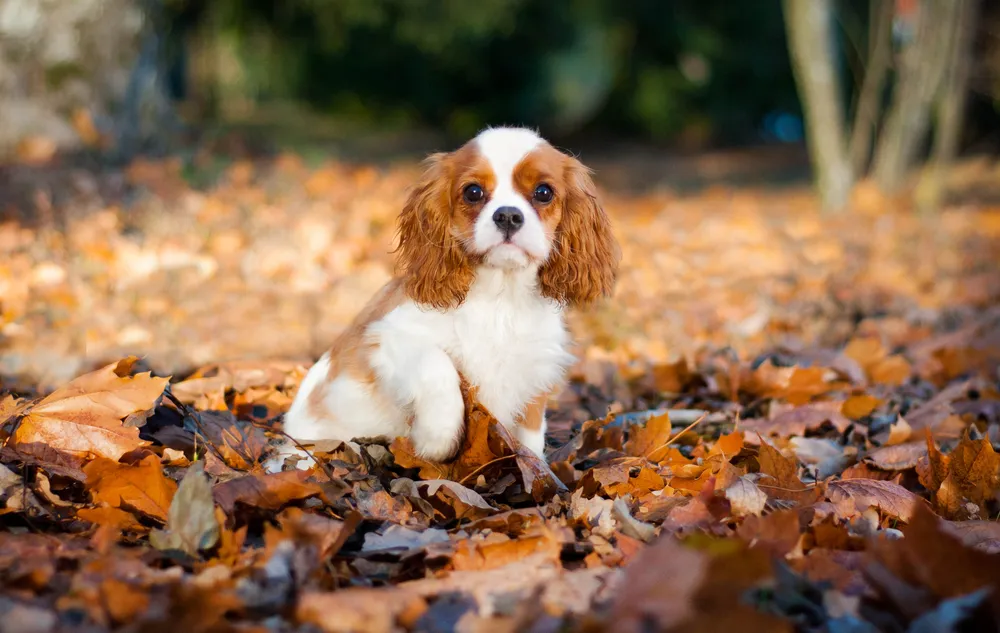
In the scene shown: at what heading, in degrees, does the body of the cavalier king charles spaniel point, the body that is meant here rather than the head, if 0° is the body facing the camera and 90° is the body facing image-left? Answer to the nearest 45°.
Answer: approximately 315°

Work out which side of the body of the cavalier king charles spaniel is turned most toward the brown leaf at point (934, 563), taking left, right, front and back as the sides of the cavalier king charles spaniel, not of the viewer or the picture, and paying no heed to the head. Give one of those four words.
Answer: front

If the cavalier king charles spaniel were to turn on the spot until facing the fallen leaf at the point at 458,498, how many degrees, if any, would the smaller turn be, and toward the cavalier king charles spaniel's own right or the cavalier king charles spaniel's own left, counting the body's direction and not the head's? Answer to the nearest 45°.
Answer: approximately 45° to the cavalier king charles spaniel's own right

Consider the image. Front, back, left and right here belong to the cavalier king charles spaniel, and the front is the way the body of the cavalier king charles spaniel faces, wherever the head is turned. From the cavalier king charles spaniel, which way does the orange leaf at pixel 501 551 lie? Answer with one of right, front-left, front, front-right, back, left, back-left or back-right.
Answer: front-right

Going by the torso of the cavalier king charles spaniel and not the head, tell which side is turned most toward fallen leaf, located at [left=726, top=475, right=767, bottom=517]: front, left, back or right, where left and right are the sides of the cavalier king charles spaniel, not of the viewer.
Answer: front

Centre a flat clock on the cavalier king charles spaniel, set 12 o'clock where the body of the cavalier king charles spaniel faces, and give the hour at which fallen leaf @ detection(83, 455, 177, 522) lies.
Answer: The fallen leaf is roughly at 3 o'clock from the cavalier king charles spaniel.

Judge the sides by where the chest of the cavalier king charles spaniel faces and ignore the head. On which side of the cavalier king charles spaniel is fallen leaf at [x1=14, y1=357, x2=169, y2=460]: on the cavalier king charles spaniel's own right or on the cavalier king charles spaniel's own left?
on the cavalier king charles spaniel's own right

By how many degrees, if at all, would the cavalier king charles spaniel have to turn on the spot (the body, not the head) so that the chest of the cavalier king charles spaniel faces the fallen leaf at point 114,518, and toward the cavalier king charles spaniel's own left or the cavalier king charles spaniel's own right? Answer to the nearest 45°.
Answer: approximately 90° to the cavalier king charles spaniel's own right

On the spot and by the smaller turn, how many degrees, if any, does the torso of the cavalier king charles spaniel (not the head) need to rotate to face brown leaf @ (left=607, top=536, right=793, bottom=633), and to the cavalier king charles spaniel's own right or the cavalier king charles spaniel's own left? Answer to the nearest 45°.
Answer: approximately 45° to the cavalier king charles spaniel's own right

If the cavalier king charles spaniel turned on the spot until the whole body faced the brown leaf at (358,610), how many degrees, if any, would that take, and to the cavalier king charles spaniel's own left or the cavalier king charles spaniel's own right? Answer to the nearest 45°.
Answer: approximately 45° to the cavalier king charles spaniel's own right

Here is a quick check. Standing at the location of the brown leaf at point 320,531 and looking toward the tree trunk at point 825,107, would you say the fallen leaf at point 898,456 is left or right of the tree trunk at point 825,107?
right

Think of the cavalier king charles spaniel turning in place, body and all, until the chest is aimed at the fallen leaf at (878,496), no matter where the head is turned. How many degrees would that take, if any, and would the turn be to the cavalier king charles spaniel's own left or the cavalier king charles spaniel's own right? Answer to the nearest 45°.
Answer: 0° — it already faces it

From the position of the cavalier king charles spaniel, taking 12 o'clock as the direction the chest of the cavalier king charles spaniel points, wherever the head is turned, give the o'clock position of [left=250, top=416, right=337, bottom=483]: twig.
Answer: The twig is roughly at 3 o'clock from the cavalier king charles spaniel.
